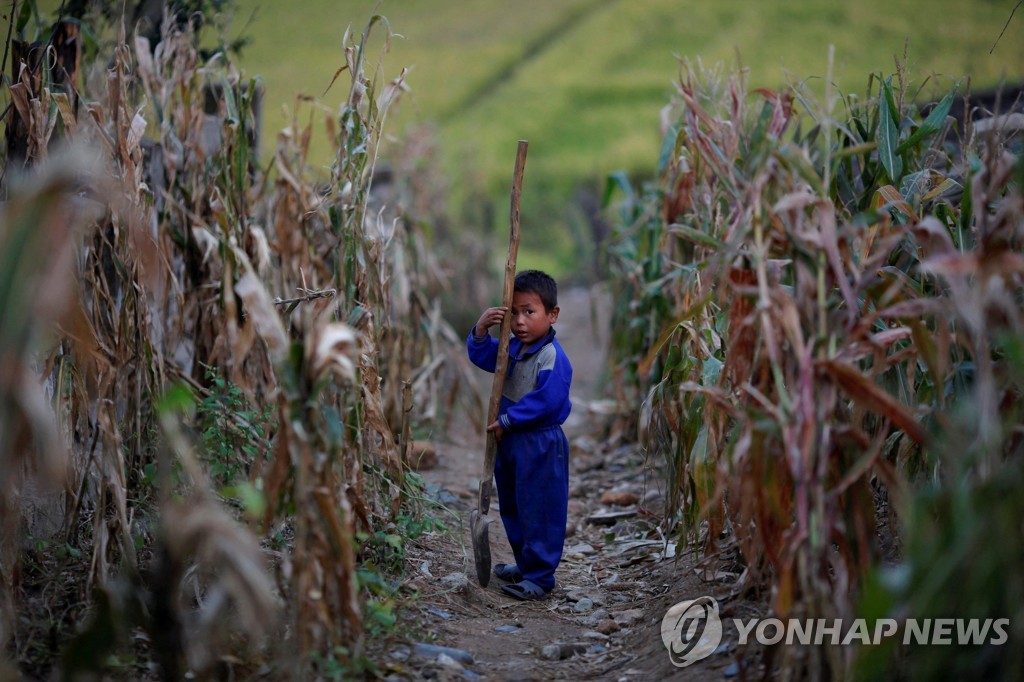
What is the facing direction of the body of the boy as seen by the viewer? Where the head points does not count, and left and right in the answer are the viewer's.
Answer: facing the viewer and to the left of the viewer
